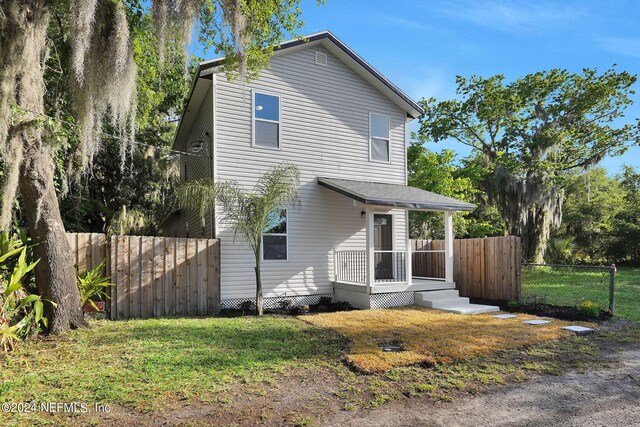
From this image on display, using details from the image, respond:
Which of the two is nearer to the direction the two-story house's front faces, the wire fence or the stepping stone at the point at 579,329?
the stepping stone

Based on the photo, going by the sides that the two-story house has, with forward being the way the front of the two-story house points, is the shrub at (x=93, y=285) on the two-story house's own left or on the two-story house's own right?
on the two-story house's own right

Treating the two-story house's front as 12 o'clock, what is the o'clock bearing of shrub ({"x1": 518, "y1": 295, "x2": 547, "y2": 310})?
The shrub is roughly at 11 o'clock from the two-story house.

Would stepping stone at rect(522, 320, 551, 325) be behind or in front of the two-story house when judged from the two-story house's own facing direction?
in front

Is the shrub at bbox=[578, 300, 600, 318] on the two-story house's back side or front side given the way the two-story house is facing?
on the front side

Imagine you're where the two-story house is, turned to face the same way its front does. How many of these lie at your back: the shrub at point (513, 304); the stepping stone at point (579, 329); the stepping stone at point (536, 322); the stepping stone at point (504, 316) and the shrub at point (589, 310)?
0

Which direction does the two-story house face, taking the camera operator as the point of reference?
facing the viewer and to the right of the viewer

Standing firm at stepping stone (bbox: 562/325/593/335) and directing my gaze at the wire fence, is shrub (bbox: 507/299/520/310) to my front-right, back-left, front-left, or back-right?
front-left

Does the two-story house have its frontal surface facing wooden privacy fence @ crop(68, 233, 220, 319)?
no
